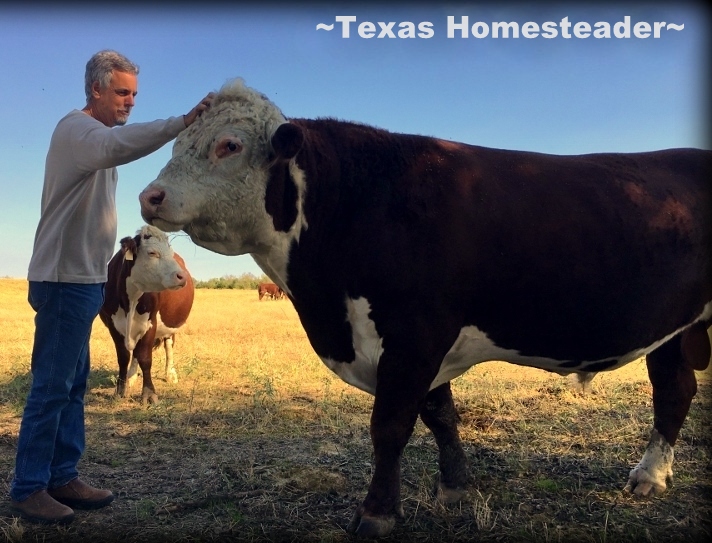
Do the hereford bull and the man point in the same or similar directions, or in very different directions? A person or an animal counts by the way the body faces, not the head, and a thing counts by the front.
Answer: very different directions

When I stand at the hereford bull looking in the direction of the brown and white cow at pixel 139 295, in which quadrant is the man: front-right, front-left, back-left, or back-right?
front-left

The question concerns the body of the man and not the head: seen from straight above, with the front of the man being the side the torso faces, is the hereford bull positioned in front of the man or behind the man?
in front

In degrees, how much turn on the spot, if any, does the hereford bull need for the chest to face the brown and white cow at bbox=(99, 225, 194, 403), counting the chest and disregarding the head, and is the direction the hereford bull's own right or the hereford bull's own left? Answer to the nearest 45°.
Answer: approximately 45° to the hereford bull's own right

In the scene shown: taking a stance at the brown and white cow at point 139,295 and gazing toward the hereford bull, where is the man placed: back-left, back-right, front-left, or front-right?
front-right

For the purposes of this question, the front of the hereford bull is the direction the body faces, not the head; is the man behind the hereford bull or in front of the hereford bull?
in front

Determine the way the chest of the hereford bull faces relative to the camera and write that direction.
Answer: to the viewer's left

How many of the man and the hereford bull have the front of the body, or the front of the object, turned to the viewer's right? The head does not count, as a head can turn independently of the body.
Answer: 1

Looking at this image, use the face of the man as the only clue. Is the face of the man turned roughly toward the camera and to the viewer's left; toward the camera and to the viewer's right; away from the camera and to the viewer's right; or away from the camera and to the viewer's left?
toward the camera and to the viewer's right

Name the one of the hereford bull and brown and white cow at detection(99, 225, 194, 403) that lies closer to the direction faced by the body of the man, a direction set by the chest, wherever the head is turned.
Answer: the hereford bull

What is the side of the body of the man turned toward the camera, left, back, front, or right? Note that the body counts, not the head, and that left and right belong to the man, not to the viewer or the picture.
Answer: right

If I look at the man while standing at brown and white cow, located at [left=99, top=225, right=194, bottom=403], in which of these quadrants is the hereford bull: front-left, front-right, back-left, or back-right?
front-left
